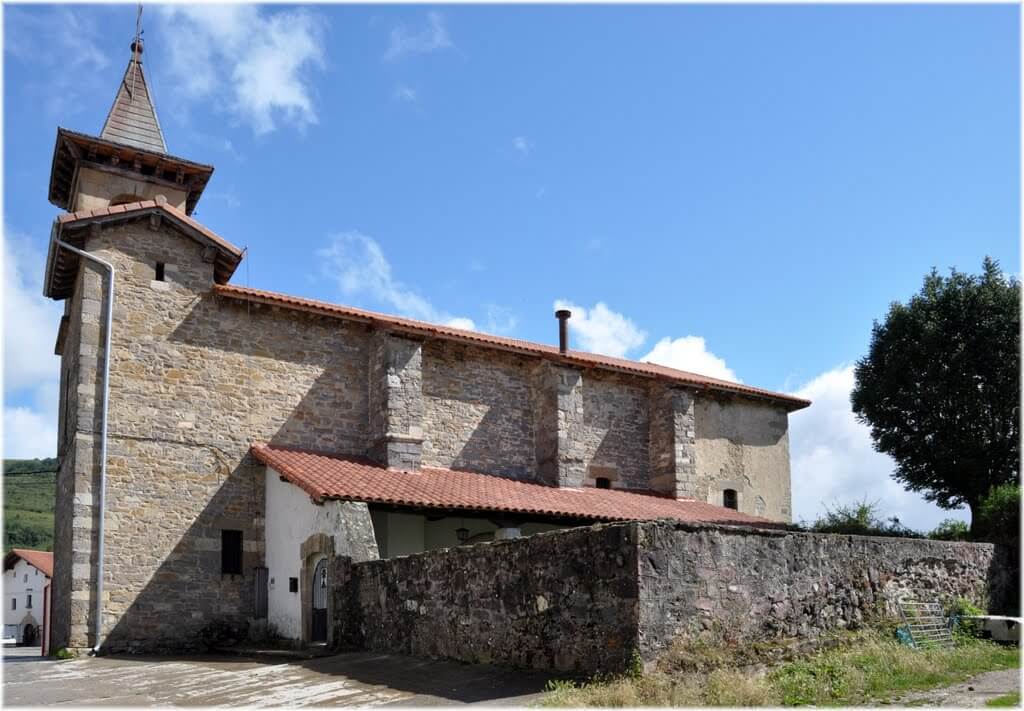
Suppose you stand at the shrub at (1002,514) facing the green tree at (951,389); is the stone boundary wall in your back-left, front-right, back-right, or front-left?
back-left

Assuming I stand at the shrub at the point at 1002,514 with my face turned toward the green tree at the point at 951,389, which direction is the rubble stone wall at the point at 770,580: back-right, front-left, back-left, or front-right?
back-left

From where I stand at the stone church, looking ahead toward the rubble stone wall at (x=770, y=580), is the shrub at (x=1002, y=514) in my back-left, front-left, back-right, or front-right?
front-left

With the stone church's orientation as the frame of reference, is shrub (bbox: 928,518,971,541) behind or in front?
behind

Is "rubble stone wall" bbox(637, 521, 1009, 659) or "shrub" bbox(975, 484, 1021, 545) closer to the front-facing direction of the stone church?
the rubble stone wall

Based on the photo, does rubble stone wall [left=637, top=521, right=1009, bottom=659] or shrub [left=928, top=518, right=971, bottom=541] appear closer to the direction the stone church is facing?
the rubble stone wall

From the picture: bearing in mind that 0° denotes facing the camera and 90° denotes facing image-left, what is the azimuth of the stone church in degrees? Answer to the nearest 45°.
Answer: approximately 45°

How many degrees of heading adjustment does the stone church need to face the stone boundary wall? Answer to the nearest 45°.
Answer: approximately 90° to its left

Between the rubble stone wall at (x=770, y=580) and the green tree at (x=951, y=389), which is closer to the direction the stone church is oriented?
the rubble stone wall
